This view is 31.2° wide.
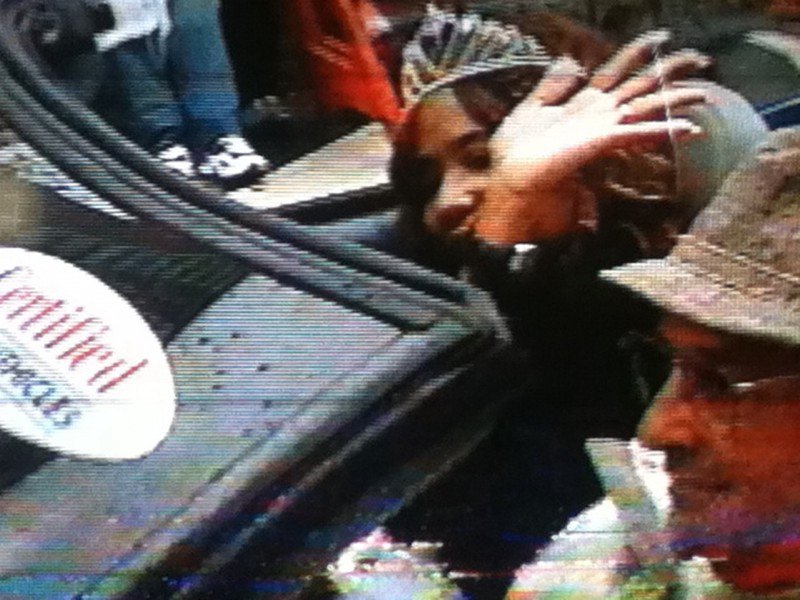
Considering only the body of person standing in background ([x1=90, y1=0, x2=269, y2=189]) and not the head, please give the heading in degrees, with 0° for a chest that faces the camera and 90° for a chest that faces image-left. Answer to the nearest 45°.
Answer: approximately 315°
